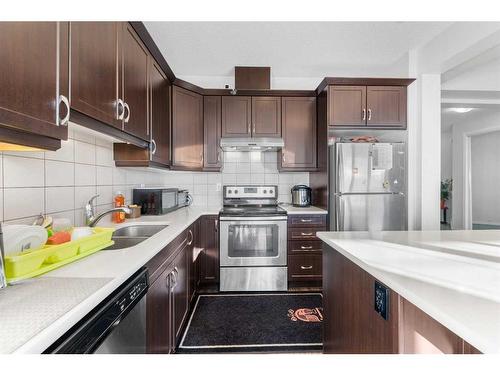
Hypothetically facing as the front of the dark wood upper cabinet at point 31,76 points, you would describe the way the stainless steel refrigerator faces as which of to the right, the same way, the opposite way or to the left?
to the right

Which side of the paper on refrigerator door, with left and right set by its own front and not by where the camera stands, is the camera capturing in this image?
front

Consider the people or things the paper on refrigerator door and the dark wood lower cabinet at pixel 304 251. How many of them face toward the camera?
2

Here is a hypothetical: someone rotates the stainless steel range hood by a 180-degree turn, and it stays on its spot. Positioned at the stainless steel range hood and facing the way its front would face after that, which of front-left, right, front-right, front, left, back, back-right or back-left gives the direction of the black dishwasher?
back

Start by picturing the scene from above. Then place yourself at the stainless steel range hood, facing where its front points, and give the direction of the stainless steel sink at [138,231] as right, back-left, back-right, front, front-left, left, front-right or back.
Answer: front-right

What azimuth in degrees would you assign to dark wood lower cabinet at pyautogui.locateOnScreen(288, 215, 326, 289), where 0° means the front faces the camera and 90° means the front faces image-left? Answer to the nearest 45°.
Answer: approximately 0°

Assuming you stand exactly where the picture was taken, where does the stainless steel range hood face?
facing the viewer

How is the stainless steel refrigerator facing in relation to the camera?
toward the camera

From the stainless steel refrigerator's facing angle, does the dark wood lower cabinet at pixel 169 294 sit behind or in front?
in front

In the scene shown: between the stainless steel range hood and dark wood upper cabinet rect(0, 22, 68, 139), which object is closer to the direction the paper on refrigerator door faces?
the dark wood upper cabinet

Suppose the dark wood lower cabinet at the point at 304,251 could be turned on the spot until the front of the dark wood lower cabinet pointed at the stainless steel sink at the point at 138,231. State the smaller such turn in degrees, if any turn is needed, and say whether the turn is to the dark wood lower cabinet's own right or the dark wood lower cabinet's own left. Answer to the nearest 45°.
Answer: approximately 45° to the dark wood lower cabinet's own right

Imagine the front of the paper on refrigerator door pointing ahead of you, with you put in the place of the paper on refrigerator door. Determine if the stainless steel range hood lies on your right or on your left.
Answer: on your right

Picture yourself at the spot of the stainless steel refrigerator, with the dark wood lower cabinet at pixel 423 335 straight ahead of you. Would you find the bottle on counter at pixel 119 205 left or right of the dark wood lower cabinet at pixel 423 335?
right
